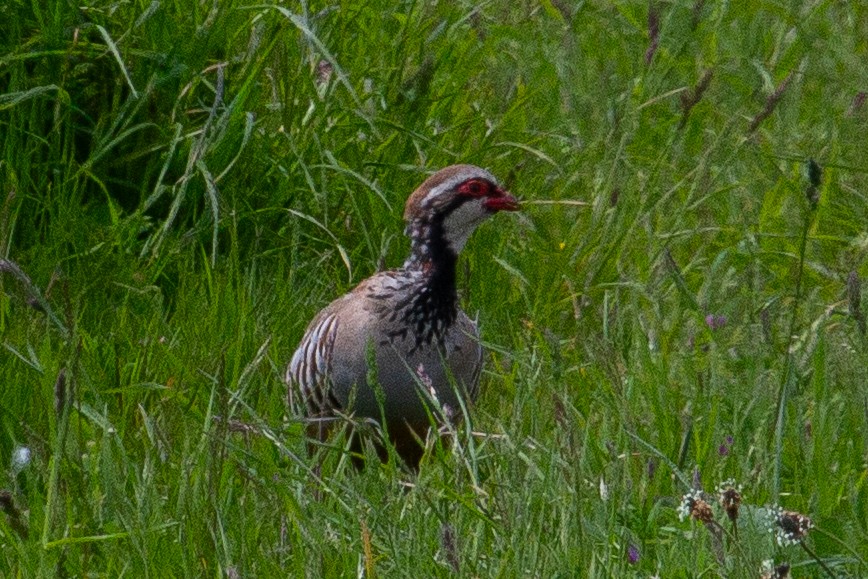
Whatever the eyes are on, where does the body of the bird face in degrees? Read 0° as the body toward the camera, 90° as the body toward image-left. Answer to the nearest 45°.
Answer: approximately 315°

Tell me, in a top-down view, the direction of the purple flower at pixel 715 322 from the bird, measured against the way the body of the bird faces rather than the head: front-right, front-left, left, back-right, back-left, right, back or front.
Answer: front-left

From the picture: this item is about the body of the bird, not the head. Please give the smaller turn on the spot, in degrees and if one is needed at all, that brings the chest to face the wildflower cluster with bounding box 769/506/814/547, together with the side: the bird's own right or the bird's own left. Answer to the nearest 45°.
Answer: approximately 45° to the bird's own right

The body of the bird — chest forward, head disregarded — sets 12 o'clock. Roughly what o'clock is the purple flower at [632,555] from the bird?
The purple flower is roughly at 1 o'clock from the bird.
